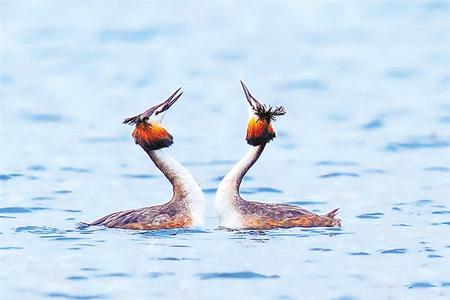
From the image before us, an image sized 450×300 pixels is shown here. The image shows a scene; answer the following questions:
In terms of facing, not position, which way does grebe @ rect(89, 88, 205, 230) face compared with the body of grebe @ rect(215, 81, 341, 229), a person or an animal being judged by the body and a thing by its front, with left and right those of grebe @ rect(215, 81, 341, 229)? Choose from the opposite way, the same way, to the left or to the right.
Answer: the opposite way

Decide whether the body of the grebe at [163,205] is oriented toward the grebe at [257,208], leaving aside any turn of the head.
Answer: yes

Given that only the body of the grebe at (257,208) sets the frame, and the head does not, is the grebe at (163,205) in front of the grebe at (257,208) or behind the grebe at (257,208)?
in front

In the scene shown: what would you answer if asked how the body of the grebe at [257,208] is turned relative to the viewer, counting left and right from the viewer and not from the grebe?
facing to the left of the viewer

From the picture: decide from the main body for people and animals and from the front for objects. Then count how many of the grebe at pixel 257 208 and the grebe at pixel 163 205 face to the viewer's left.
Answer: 1

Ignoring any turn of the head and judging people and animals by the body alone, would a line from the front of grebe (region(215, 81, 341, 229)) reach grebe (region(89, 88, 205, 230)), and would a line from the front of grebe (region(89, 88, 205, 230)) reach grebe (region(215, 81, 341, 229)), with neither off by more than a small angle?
yes

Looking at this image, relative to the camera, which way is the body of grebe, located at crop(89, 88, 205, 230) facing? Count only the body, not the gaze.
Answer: to the viewer's right
